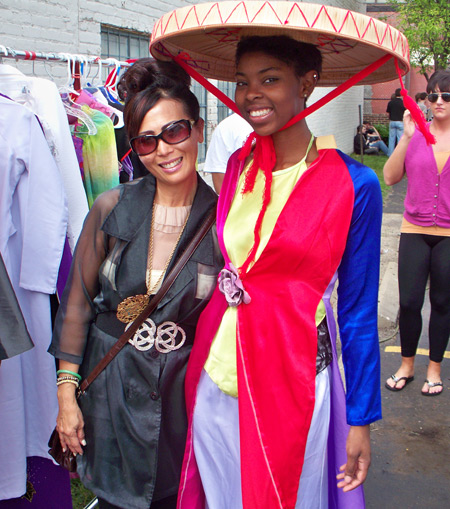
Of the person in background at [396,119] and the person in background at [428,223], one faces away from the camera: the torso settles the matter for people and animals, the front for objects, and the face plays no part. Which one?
the person in background at [396,119]

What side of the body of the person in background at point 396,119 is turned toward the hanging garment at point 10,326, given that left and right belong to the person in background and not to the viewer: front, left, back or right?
back

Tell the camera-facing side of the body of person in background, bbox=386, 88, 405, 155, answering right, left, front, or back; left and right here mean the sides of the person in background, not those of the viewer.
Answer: back

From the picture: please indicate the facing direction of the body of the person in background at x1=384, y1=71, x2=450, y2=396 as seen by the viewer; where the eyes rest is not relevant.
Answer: toward the camera

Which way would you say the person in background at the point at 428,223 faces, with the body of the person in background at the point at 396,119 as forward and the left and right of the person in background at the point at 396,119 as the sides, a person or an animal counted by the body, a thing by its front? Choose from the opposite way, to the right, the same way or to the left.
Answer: the opposite way

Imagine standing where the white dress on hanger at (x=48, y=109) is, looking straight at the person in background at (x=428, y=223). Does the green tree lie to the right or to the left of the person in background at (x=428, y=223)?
left

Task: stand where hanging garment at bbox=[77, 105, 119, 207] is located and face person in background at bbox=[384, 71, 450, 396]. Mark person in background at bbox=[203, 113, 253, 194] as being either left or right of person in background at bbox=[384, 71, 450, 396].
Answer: left

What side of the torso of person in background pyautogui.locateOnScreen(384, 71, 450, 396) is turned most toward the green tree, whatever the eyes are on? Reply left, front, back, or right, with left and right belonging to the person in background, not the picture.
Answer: back

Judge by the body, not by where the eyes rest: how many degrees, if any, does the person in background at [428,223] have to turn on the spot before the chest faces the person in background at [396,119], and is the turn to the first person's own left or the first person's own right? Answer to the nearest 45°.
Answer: approximately 180°

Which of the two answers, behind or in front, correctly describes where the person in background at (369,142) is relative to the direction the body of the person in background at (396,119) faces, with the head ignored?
in front

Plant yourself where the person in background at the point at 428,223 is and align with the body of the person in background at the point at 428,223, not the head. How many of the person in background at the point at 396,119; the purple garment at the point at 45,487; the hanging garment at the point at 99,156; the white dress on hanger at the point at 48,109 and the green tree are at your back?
2

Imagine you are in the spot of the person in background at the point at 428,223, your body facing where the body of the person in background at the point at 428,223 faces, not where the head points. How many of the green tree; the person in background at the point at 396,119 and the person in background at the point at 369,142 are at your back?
3

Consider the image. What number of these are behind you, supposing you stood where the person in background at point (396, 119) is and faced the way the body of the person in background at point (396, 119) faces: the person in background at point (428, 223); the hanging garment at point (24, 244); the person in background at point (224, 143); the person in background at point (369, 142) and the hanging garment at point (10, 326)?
4
